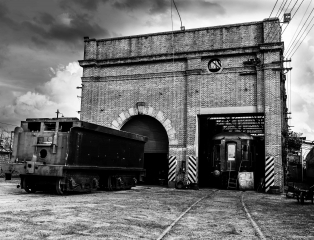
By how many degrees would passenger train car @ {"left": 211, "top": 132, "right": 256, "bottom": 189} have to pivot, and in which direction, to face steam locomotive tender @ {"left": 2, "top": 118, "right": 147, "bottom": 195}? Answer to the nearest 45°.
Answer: approximately 45° to its right

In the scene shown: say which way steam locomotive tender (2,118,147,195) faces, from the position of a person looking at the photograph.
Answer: facing the viewer and to the left of the viewer

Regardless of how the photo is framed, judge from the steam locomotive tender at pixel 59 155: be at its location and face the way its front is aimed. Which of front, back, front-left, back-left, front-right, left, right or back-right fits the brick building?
back

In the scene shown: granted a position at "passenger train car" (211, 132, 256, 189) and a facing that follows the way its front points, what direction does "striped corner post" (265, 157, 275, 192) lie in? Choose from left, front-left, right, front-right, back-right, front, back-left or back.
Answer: front-left

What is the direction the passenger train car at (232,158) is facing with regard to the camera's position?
facing the viewer

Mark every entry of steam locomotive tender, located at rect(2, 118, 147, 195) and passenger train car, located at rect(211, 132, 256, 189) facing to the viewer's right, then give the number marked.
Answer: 0

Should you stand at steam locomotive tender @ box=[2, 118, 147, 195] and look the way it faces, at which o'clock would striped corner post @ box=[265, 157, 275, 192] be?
The striped corner post is roughly at 7 o'clock from the steam locomotive tender.

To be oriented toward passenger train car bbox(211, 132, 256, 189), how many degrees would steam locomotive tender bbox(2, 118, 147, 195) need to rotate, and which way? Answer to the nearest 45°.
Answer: approximately 180°
